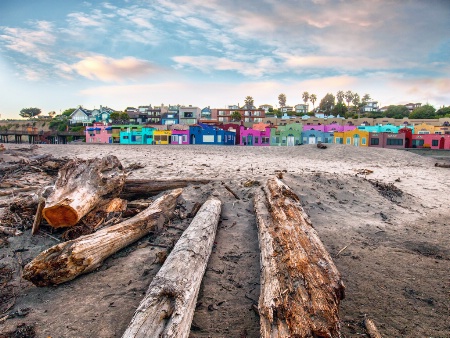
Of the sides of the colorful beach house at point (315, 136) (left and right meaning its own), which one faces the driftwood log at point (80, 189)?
front

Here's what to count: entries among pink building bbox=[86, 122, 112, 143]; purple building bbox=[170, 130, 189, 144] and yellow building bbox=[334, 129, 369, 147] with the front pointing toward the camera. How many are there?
3

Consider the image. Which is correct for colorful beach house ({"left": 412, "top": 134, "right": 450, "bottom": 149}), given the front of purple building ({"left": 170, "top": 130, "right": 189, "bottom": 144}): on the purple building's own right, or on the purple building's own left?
on the purple building's own left

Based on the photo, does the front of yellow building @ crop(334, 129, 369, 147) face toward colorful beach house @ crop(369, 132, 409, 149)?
no

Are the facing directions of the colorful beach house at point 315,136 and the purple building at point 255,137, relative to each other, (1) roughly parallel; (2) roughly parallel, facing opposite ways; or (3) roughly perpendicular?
roughly parallel

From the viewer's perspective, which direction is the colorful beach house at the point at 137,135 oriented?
toward the camera

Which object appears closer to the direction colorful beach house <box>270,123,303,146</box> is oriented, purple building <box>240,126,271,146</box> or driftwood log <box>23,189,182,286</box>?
the driftwood log

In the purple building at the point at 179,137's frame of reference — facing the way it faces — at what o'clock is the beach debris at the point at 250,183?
The beach debris is roughly at 12 o'clock from the purple building.

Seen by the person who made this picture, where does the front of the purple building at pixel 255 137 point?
facing the viewer

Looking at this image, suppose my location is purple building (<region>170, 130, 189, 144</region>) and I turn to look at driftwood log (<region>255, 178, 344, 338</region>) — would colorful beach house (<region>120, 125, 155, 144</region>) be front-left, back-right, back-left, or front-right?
back-right

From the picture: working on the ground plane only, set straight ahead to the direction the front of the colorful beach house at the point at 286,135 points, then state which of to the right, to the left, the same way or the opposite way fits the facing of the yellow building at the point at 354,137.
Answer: the same way

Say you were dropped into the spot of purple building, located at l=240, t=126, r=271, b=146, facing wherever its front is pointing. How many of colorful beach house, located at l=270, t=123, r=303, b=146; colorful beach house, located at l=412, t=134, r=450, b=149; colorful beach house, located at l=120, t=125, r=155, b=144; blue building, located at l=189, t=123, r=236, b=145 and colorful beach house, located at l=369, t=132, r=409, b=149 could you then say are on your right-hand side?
2

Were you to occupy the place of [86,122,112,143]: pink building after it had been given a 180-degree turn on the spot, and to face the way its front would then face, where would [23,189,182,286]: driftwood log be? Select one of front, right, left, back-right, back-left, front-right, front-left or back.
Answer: back

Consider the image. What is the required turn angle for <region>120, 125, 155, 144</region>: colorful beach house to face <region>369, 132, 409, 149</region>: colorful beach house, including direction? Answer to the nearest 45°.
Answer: approximately 45° to its left

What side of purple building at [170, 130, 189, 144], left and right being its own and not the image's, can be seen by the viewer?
front
